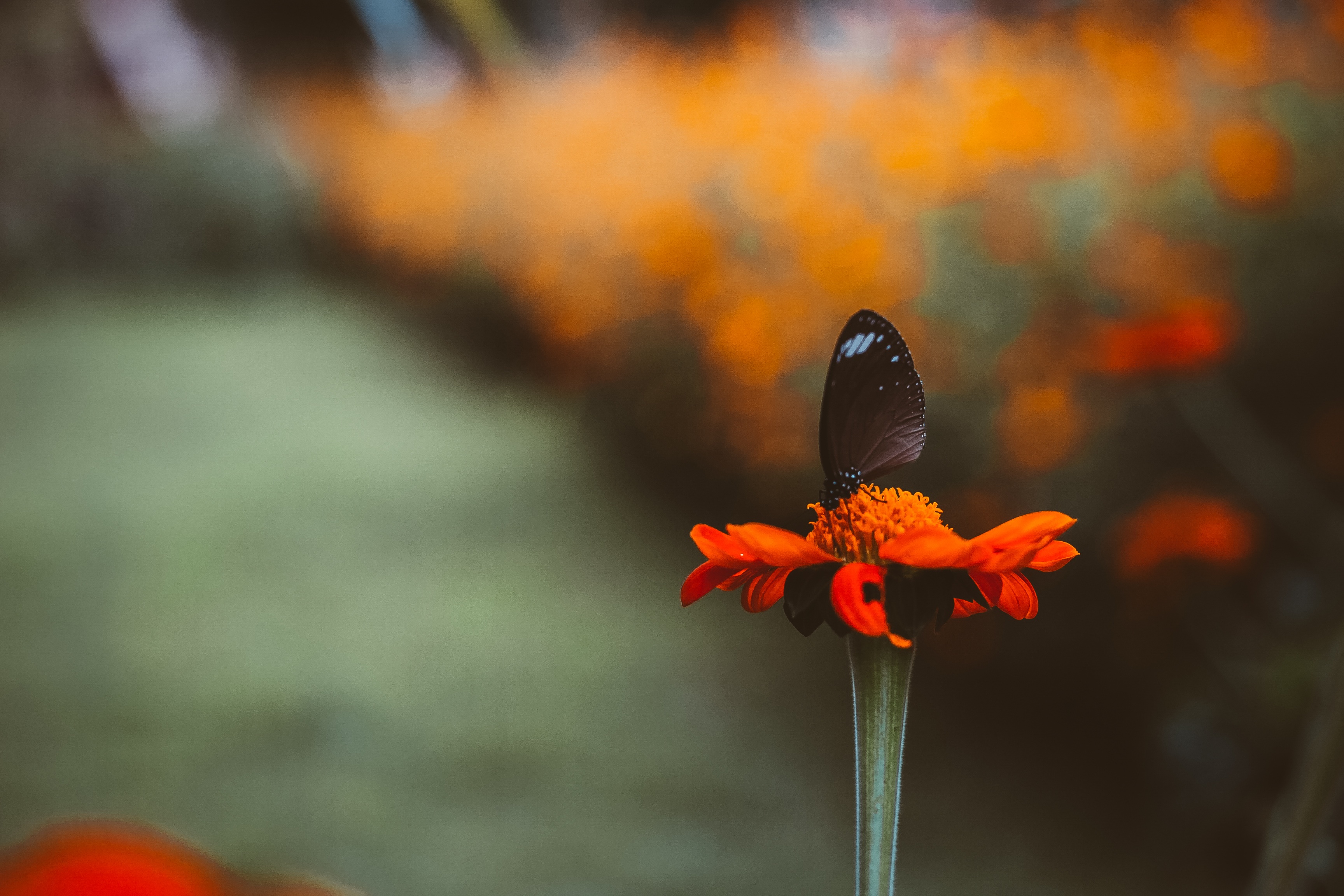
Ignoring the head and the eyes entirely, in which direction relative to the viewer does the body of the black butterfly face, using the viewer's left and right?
facing to the left of the viewer

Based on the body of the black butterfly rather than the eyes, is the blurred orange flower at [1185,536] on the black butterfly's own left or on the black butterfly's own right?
on the black butterfly's own right
